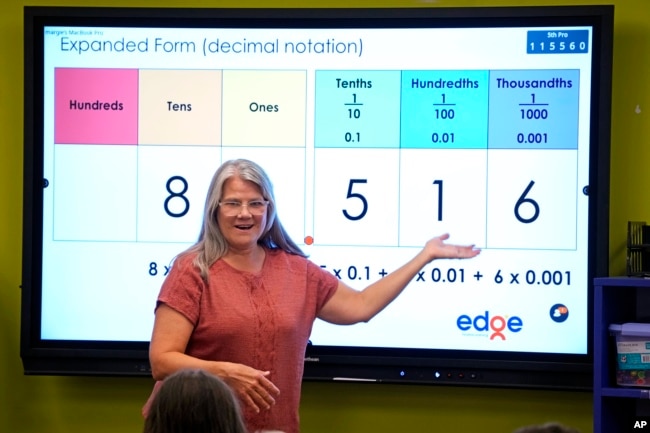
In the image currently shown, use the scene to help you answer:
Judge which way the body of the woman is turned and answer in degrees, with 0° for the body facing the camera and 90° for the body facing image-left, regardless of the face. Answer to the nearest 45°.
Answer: approximately 0°

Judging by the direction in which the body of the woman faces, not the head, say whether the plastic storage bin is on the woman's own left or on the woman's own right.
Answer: on the woman's own left
